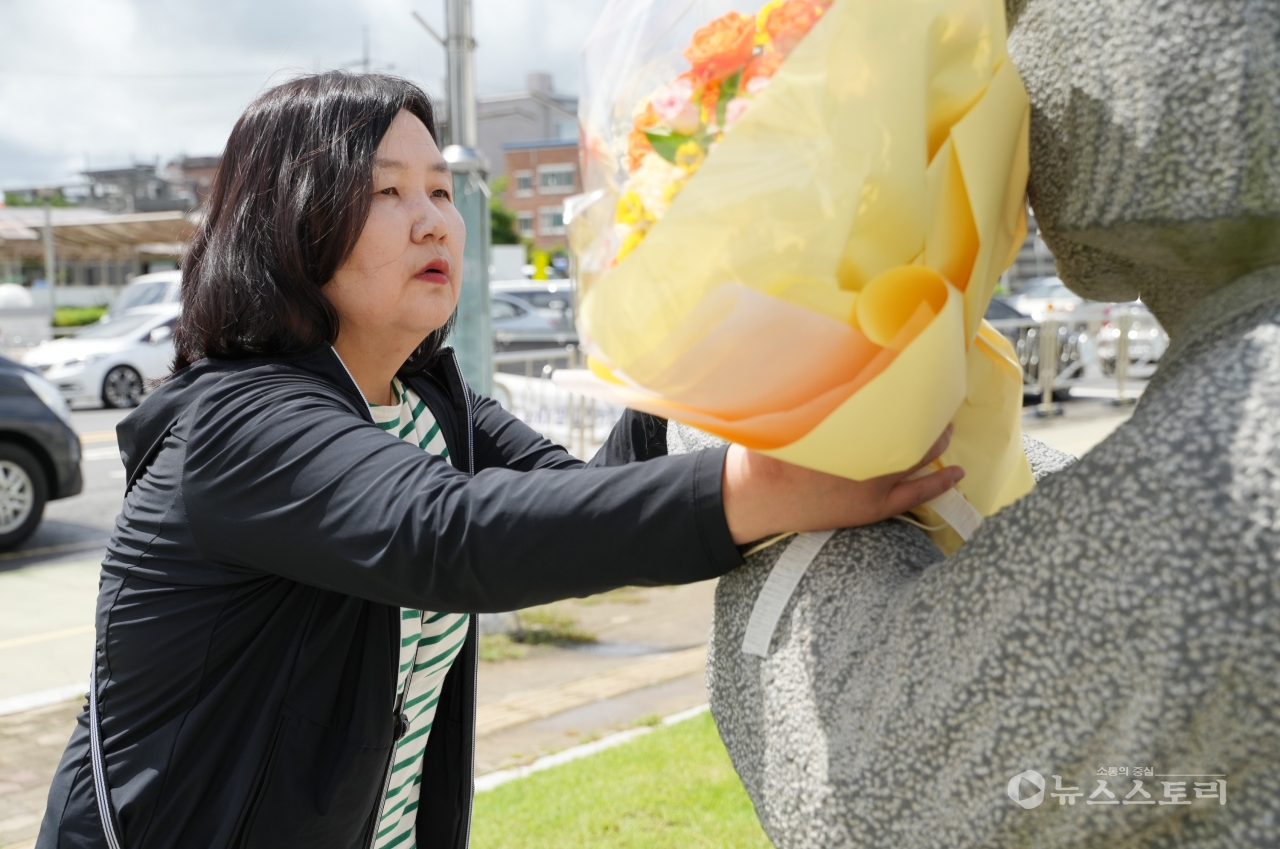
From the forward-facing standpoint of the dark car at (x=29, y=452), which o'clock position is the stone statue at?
The stone statue is roughly at 3 o'clock from the dark car.

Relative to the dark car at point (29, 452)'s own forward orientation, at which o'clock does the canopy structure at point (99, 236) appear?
The canopy structure is roughly at 9 o'clock from the dark car.

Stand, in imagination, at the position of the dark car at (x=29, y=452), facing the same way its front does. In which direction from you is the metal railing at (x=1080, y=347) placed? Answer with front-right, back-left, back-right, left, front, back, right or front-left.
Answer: front

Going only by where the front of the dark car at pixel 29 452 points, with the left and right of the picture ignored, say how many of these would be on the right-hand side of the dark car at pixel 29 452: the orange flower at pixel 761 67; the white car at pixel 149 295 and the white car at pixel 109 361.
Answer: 1

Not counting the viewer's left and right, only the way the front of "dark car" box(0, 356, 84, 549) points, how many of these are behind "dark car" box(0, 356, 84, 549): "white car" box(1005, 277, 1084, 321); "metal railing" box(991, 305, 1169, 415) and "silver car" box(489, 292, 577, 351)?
0

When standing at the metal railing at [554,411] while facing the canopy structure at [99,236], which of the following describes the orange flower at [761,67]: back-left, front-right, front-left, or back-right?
back-left

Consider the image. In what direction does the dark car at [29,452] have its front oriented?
to the viewer's right

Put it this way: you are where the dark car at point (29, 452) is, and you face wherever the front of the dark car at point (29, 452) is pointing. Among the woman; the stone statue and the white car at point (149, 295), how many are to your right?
2

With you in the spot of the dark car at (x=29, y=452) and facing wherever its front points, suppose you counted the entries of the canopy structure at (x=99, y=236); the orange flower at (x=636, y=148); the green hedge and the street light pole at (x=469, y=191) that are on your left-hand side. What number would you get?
2

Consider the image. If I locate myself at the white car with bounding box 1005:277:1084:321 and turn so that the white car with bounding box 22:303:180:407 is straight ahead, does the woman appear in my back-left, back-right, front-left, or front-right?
front-left

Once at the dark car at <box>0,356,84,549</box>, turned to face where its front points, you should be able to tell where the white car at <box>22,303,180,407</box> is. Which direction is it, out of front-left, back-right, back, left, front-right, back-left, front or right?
left

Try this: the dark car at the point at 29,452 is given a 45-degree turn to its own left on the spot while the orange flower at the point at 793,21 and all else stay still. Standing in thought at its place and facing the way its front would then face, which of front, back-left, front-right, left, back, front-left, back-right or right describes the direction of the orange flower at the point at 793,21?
back-right

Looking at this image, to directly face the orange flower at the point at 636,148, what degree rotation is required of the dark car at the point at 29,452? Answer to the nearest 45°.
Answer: approximately 90° to its right

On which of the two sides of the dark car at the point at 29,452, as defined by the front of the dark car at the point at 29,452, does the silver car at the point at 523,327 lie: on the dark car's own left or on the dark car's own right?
on the dark car's own left

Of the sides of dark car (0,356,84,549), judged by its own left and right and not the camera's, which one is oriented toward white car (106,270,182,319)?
left

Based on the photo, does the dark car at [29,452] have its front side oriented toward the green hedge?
no

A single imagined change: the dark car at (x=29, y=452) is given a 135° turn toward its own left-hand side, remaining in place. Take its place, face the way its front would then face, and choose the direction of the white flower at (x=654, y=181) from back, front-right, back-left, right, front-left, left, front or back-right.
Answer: back-left

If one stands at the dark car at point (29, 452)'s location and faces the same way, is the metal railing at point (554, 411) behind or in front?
in front
